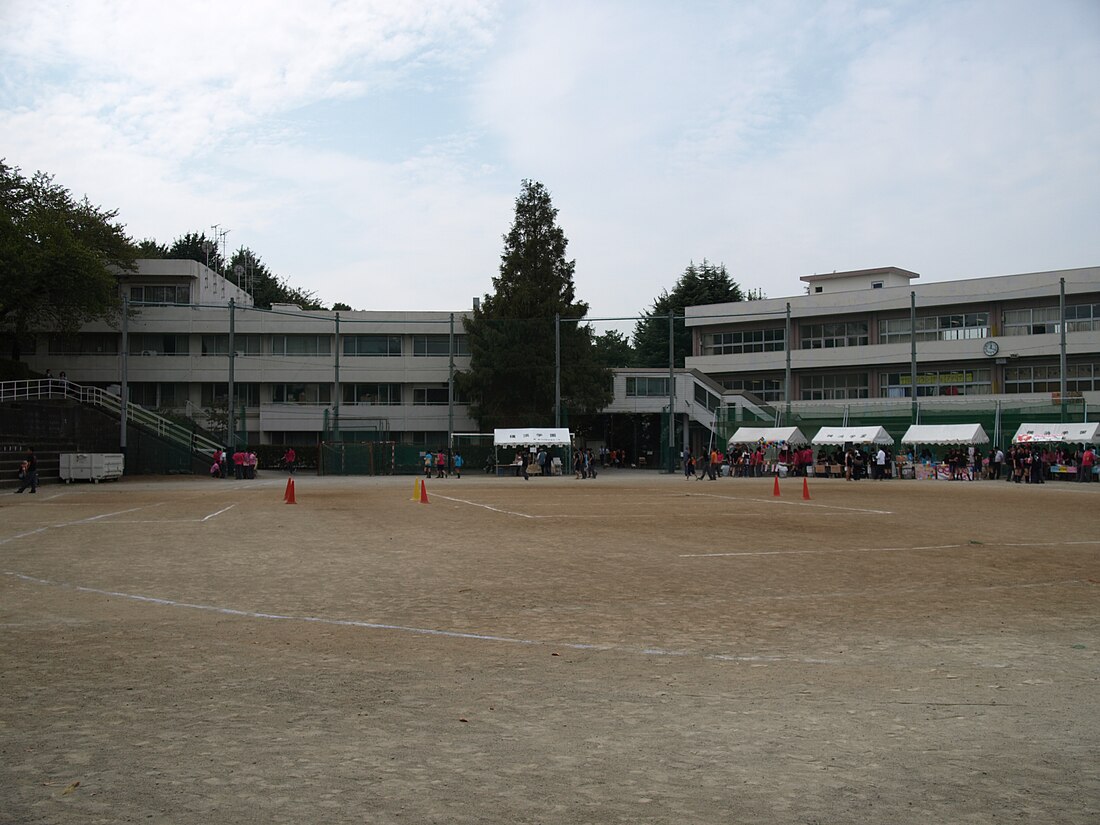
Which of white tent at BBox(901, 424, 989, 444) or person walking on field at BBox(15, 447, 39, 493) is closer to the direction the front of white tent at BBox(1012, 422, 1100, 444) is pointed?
the person walking on field

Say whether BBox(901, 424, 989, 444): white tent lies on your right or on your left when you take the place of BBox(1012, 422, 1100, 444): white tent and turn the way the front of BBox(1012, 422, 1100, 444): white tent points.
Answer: on your right

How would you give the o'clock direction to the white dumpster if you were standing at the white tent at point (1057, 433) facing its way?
The white dumpster is roughly at 2 o'clock from the white tent.

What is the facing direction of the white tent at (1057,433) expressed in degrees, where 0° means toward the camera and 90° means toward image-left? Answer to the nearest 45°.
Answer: approximately 0°

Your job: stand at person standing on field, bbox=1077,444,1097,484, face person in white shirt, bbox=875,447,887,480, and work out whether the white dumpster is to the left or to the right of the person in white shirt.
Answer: left

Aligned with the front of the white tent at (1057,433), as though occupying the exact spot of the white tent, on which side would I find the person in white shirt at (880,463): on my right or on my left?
on my right

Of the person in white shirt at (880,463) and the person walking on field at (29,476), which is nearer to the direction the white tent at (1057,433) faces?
the person walking on field

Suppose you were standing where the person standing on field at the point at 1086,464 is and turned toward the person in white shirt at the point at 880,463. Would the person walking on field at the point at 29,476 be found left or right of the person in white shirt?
left
